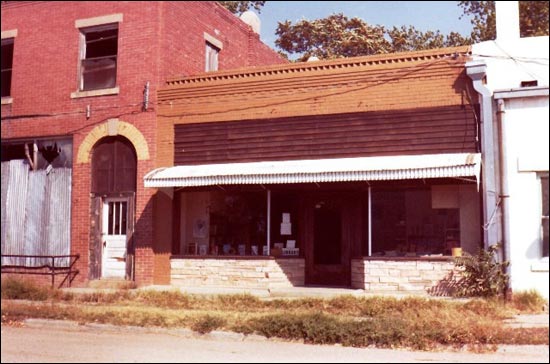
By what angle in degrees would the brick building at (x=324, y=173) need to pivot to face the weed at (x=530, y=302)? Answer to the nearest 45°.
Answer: approximately 45° to its left

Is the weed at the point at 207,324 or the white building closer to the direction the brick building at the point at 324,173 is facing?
the weed

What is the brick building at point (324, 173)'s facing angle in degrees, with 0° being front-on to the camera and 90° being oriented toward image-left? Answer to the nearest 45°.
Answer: approximately 0°

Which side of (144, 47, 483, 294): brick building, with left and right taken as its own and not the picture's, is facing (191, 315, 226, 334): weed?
front

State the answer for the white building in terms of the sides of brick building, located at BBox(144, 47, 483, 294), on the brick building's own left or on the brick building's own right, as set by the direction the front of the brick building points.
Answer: on the brick building's own left

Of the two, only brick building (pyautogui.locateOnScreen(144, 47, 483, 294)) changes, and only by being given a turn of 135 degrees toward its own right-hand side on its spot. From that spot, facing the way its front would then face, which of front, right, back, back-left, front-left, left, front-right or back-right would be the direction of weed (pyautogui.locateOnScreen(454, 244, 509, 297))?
back
